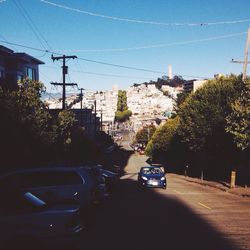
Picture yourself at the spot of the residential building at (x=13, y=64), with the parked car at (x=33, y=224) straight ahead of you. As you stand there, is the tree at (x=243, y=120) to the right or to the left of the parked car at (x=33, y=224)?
left

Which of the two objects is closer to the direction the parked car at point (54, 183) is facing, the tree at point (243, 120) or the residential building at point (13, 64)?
the residential building

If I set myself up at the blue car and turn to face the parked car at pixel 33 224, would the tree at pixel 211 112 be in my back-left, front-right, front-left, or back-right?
back-left

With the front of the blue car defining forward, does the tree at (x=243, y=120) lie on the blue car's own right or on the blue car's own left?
on the blue car's own left

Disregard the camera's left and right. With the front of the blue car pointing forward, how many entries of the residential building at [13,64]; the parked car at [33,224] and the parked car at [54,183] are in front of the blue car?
2

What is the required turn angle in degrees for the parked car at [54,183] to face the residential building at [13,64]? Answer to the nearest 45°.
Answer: approximately 90° to its right

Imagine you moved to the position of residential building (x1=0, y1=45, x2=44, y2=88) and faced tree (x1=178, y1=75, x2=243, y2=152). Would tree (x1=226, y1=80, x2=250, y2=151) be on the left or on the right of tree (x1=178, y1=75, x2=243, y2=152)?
right

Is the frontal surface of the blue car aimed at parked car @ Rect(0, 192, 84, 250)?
yes
